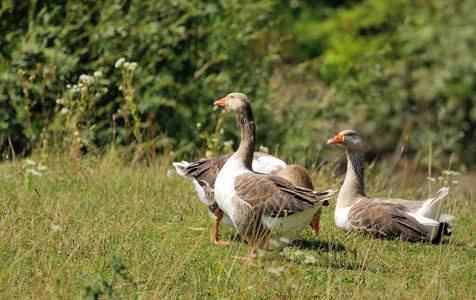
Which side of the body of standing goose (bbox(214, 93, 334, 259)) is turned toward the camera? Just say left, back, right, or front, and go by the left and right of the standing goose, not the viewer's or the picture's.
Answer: left

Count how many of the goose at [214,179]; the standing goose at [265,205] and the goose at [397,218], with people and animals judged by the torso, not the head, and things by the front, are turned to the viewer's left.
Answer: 2

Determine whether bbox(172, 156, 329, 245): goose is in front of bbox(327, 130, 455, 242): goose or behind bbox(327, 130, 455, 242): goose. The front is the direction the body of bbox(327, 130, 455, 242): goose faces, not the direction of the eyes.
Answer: in front

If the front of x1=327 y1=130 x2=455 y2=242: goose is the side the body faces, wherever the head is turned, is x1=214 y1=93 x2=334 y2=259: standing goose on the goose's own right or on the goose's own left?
on the goose's own left

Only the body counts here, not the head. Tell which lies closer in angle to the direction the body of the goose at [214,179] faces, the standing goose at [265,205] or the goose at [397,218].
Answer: the goose

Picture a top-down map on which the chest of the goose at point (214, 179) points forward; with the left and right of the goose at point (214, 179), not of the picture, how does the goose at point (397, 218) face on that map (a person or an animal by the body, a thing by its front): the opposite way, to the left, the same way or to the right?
the opposite way

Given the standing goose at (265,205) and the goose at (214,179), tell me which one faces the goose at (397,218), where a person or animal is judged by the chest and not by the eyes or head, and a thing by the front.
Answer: the goose at (214,179)

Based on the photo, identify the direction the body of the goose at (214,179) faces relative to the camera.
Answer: to the viewer's right

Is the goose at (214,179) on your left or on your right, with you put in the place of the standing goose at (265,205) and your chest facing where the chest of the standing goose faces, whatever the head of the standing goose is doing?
on your right

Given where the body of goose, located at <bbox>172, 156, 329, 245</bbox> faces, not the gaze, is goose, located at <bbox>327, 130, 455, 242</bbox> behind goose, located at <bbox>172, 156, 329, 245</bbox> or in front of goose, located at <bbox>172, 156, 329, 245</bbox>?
in front
